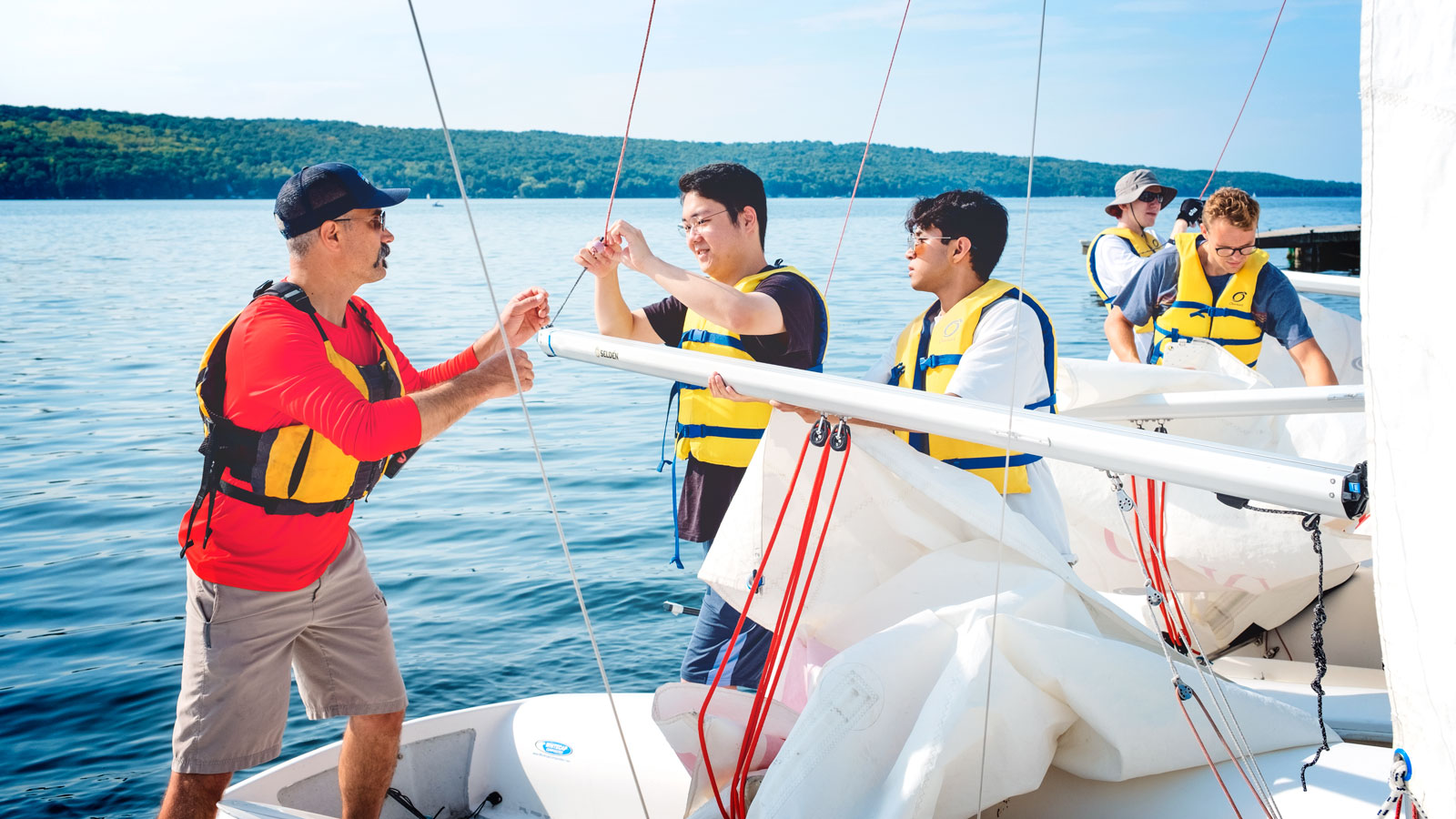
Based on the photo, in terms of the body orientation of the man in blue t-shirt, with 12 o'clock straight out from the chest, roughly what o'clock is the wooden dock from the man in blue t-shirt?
The wooden dock is roughly at 6 o'clock from the man in blue t-shirt.

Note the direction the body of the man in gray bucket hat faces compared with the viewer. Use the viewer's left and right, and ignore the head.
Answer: facing the viewer and to the right of the viewer

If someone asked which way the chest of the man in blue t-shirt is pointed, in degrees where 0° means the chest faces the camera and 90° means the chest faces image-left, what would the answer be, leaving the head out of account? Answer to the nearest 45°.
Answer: approximately 0°

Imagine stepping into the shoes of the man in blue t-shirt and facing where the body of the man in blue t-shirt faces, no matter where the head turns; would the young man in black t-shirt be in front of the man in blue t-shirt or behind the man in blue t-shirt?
in front

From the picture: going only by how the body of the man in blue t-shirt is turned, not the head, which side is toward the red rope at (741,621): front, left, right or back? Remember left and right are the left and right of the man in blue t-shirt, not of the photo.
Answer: front

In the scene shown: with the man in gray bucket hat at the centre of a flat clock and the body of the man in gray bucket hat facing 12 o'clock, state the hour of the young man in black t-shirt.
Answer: The young man in black t-shirt is roughly at 2 o'clock from the man in gray bucket hat.

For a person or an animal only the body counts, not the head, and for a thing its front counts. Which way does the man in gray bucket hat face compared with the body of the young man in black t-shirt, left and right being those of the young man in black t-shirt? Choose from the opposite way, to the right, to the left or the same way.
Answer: to the left

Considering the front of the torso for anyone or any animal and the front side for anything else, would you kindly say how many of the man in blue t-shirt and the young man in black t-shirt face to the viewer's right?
0

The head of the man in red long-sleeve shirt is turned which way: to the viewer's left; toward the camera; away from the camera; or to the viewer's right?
to the viewer's right

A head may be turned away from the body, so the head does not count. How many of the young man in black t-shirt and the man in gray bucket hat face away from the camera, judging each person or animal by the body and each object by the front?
0

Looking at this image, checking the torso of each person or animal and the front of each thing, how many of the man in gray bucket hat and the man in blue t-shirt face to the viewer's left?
0

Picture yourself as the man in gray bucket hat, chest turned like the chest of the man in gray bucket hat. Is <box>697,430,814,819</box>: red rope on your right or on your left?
on your right

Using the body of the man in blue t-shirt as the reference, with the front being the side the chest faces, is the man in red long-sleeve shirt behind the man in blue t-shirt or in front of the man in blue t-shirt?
in front

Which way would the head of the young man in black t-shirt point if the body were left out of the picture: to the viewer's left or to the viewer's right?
to the viewer's left

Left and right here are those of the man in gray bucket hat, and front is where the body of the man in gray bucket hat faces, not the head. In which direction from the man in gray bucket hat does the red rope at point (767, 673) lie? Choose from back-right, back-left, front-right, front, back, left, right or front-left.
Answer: front-right

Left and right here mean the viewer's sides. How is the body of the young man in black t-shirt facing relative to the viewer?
facing the viewer and to the left of the viewer

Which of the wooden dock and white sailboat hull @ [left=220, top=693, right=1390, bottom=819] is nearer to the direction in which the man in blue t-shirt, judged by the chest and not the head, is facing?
the white sailboat hull
